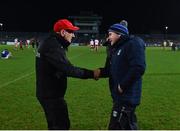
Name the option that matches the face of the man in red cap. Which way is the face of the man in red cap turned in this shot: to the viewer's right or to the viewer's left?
to the viewer's right

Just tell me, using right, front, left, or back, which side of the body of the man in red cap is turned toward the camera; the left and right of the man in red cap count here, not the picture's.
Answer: right
